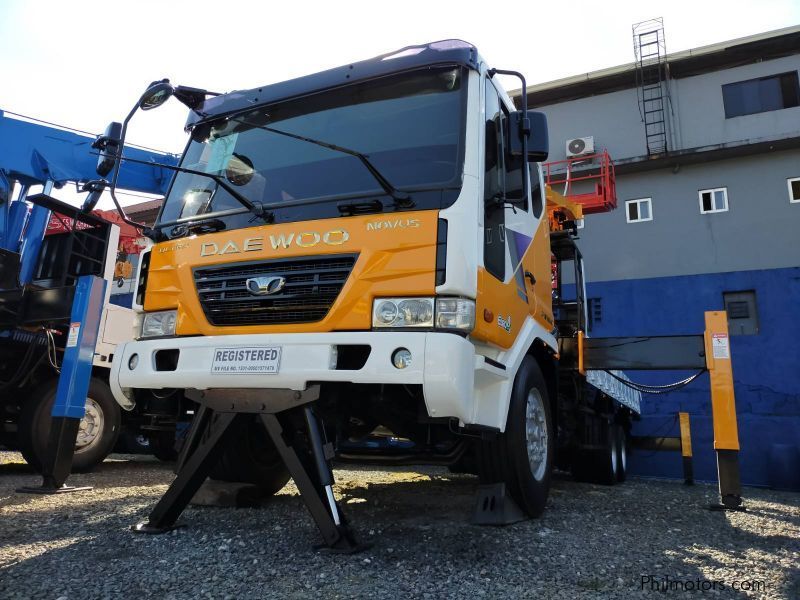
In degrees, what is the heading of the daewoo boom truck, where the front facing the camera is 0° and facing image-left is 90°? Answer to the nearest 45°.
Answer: approximately 45°

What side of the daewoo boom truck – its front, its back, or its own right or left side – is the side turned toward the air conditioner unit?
back

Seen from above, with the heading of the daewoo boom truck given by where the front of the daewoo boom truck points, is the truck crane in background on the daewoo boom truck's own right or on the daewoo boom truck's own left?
on the daewoo boom truck's own right

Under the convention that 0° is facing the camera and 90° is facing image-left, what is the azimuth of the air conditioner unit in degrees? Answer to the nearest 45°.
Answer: approximately 0°

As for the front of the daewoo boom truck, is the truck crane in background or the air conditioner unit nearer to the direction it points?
the truck crane in background
